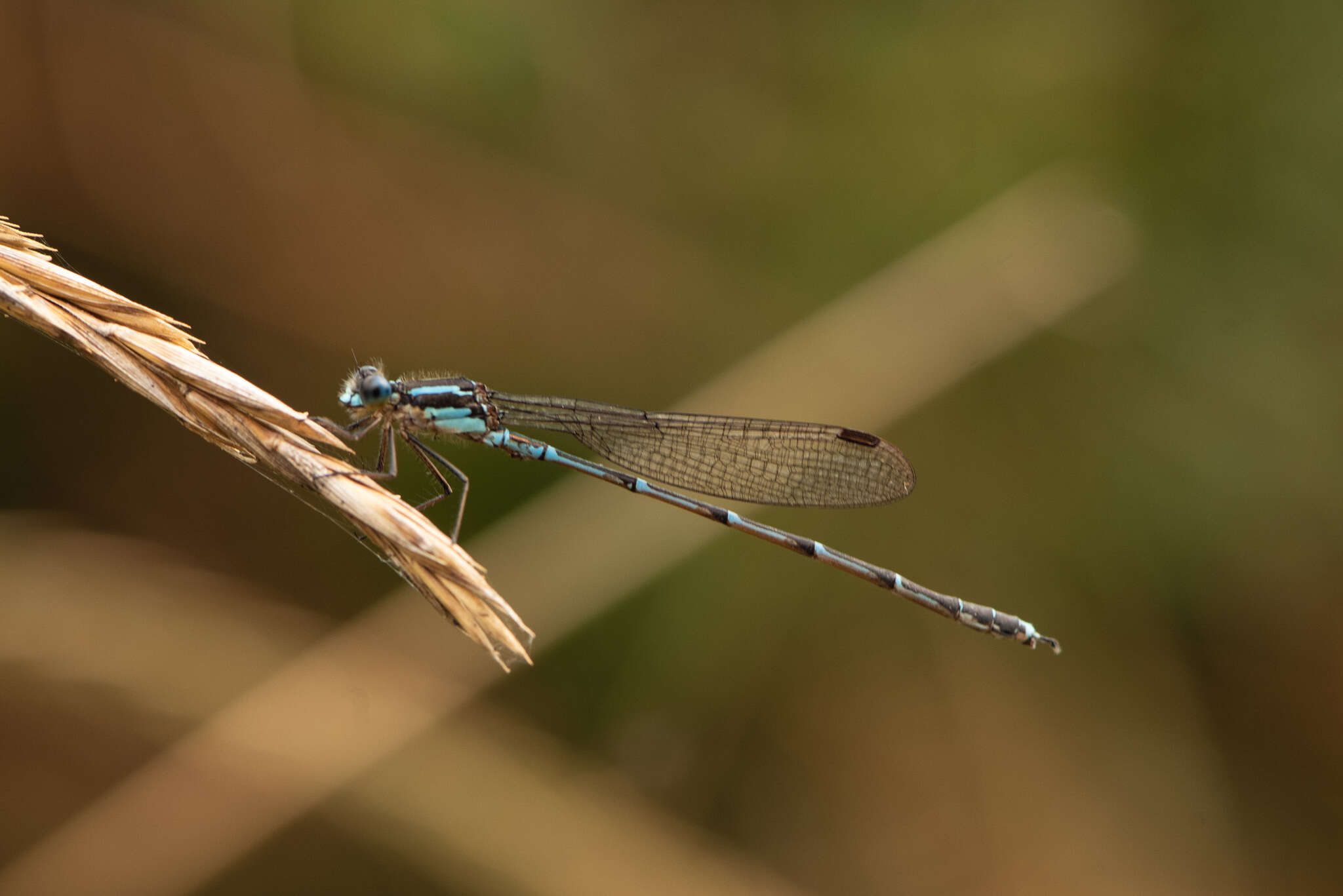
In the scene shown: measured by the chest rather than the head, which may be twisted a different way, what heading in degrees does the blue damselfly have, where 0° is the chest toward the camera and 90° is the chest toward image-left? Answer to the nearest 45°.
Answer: approximately 90°
